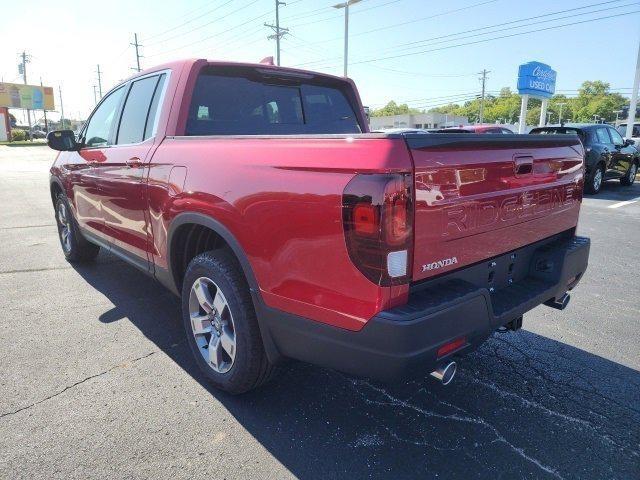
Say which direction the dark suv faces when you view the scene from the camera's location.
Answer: facing away from the viewer and to the right of the viewer

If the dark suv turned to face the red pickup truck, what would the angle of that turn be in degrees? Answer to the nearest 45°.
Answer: approximately 135° to its right

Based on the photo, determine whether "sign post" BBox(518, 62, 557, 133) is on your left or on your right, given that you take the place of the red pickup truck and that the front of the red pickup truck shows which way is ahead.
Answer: on your right

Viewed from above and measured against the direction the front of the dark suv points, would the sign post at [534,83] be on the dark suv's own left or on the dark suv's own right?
on the dark suv's own left

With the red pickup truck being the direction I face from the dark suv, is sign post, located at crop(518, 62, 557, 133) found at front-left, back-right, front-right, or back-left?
back-right

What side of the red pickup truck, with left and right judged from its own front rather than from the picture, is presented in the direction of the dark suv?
right

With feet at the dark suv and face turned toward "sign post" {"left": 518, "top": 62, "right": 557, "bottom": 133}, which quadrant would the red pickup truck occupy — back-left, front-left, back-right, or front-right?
back-left

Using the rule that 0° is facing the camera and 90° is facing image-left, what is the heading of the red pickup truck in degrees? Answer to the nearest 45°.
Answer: approximately 135°
